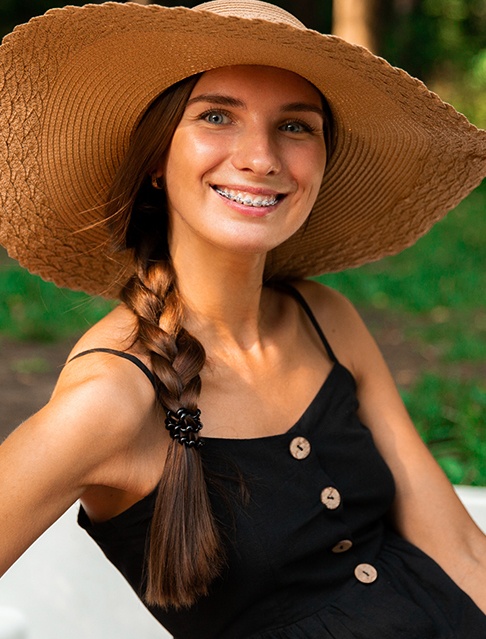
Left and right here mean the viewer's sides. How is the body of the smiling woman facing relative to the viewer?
facing the viewer and to the right of the viewer

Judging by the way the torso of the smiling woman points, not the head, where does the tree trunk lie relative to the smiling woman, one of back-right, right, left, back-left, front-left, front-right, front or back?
back-left
